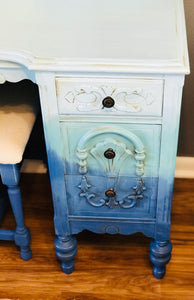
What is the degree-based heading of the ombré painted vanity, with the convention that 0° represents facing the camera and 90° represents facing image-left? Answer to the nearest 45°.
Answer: approximately 0°
